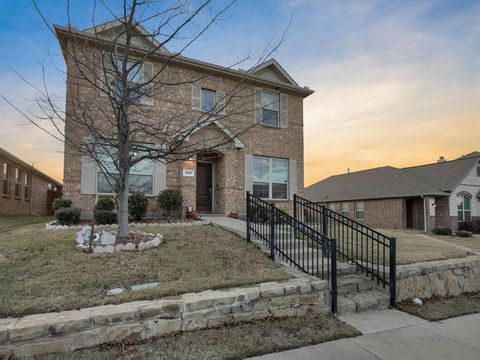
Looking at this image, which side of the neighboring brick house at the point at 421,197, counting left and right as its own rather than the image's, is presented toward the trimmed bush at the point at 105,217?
right

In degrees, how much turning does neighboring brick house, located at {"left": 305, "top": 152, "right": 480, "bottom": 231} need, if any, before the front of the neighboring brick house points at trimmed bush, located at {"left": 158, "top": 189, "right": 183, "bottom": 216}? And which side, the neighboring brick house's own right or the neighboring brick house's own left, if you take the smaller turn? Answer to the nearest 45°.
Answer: approximately 90° to the neighboring brick house's own right

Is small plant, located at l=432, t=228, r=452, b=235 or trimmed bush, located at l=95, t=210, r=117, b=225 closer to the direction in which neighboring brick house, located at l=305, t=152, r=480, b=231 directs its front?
the small plant

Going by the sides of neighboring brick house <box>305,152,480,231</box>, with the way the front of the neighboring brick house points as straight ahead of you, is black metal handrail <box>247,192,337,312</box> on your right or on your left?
on your right

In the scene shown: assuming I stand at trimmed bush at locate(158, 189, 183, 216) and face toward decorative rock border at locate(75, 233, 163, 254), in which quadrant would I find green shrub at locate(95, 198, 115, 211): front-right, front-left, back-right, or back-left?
front-right

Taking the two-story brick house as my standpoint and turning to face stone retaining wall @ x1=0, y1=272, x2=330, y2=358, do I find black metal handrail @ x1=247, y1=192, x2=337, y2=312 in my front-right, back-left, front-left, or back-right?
front-left

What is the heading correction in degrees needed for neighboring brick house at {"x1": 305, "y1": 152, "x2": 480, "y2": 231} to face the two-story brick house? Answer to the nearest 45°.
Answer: approximately 90° to its right

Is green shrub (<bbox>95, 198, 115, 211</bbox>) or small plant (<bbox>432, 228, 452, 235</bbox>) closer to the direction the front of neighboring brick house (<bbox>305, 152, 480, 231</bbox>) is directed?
the small plant

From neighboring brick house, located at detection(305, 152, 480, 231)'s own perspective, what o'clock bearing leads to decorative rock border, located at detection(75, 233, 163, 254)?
The decorative rock border is roughly at 2 o'clock from the neighboring brick house.

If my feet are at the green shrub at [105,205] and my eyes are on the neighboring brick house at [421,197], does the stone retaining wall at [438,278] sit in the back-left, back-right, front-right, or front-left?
front-right

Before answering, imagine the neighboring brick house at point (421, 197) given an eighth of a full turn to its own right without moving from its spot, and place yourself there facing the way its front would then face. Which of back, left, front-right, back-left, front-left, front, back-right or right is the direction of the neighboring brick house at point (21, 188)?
front-right

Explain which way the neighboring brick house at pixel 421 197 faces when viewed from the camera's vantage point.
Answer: facing the viewer and to the right of the viewer

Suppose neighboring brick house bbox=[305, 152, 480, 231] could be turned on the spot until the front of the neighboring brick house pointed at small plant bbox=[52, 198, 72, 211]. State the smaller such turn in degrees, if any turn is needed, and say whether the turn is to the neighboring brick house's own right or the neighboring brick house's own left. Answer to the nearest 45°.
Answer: approximately 90° to the neighboring brick house's own right

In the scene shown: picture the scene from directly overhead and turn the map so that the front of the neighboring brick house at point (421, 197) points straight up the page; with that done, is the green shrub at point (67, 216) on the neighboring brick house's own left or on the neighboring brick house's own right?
on the neighboring brick house's own right

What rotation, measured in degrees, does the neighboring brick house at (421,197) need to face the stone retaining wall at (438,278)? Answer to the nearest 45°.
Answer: approximately 45° to its right

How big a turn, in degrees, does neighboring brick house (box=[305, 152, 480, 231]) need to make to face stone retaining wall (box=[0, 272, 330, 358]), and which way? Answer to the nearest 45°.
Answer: approximately 45° to its right

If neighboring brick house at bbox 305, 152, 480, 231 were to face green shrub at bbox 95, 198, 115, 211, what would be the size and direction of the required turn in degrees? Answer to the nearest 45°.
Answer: approximately 90° to its right
